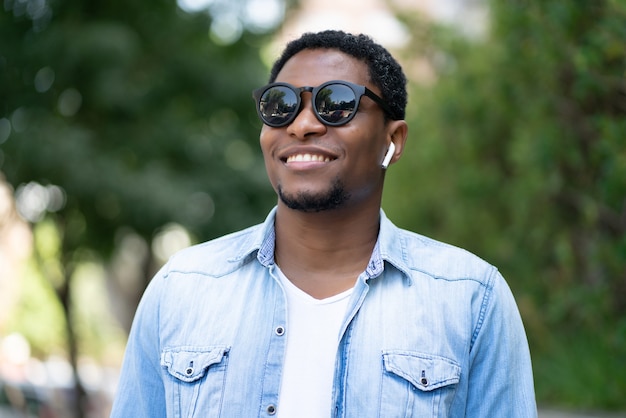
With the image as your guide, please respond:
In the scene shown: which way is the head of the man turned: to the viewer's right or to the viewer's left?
to the viewer's left

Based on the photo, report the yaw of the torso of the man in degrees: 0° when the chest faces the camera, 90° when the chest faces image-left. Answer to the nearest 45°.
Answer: approximately 0°
